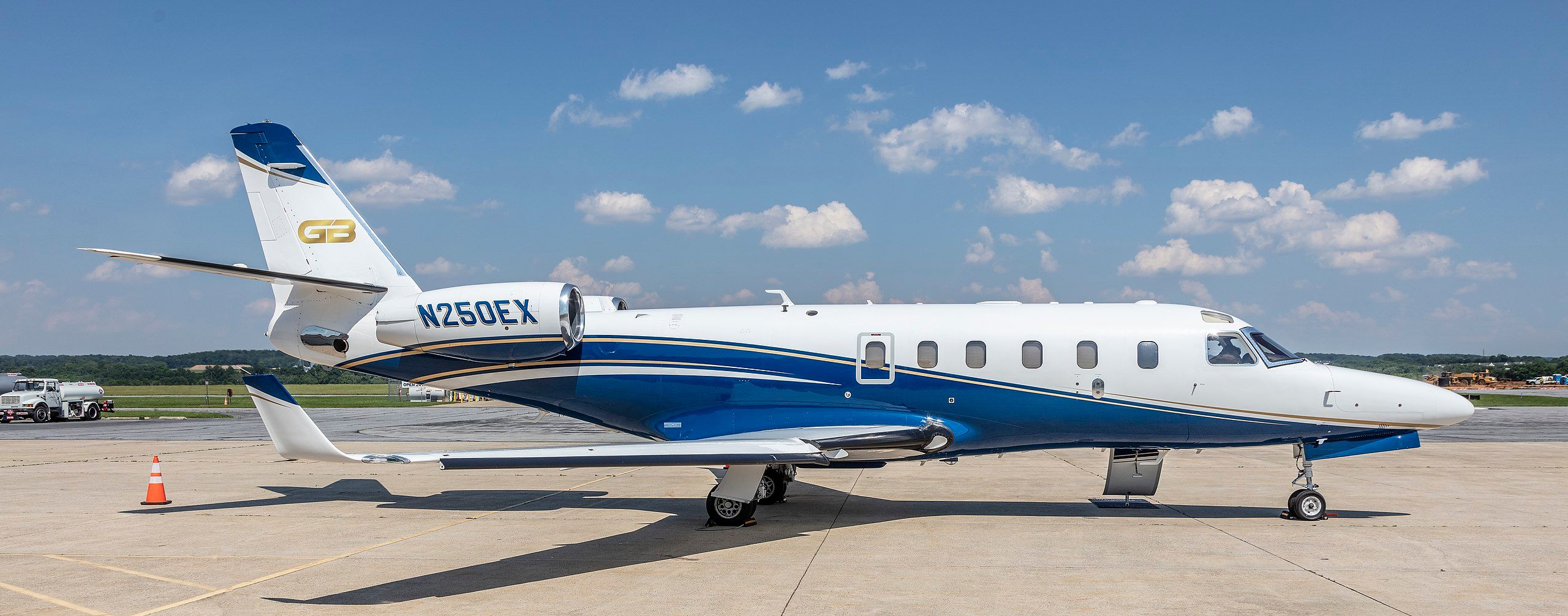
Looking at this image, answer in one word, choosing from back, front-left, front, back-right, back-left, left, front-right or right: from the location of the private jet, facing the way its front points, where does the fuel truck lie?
back-left

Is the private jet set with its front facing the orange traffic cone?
no

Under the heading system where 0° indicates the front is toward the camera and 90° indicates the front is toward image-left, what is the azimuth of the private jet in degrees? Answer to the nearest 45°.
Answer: approximately 270°
